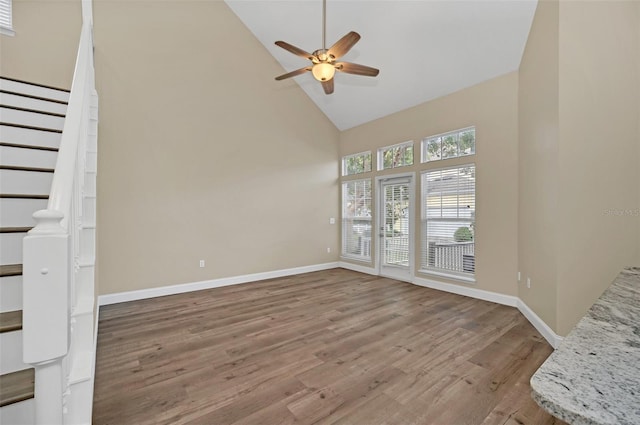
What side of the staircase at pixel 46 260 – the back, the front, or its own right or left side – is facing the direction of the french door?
left

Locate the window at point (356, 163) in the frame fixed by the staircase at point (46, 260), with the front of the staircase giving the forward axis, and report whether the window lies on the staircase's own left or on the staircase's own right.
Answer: on the staircase's own left

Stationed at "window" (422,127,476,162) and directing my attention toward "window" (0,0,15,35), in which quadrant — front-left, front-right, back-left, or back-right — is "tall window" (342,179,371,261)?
front-right

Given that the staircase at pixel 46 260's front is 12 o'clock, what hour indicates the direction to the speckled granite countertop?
The speckled granite countertop is roughly at 11 o'clock from the staircase.

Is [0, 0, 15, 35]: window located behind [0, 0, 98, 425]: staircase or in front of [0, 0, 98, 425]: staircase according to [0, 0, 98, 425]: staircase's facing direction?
behind

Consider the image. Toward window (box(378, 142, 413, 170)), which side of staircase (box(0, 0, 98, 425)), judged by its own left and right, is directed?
left

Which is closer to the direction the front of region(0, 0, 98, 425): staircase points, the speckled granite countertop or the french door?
the speckled granite countertop

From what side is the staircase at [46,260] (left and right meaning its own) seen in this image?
front
